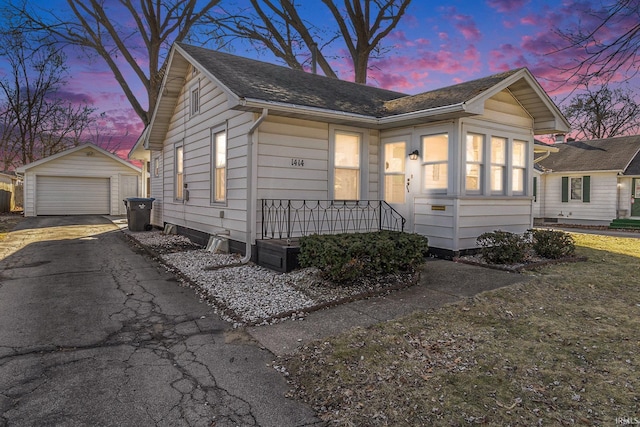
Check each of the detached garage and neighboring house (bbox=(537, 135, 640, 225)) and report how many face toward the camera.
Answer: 2

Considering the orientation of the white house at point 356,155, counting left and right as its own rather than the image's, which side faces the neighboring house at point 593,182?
left

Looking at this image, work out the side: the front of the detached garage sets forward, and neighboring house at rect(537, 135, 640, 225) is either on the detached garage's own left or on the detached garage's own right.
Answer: on the detached garage's own left

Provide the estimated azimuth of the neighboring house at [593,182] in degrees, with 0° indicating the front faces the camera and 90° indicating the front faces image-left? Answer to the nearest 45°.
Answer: approximately 0°

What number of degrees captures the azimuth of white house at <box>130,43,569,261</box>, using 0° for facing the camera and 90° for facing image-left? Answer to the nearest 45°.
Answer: approximately 315°

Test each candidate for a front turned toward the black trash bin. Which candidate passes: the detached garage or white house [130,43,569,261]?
the detached garage
